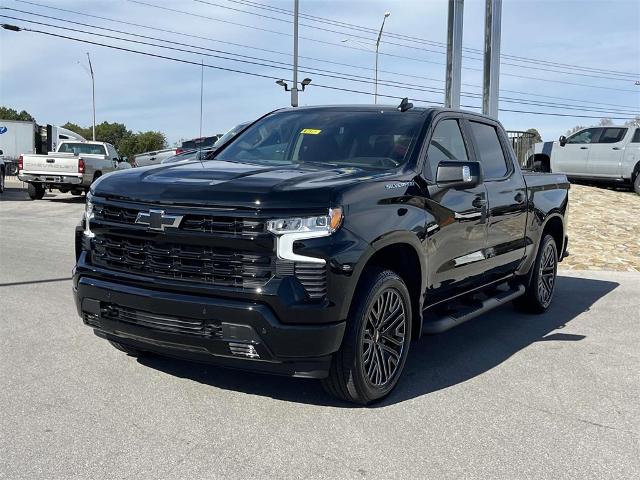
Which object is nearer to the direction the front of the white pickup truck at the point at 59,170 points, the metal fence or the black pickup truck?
the metal fence

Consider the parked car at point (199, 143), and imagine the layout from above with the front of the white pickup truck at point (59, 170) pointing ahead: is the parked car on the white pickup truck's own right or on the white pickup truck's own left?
on the white pickup truck's own right

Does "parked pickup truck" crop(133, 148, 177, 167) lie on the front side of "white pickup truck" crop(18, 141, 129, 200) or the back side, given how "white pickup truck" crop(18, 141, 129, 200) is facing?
on the front side

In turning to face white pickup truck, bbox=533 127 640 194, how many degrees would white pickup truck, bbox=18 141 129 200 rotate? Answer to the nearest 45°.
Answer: approximately 45° to its right

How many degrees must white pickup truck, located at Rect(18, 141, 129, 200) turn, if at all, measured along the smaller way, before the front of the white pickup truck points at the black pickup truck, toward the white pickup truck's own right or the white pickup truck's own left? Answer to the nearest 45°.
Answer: approximately 135° to the white pickup truck's own right

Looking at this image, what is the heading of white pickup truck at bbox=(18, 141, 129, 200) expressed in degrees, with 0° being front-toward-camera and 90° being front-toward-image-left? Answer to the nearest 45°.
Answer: approximately 225°

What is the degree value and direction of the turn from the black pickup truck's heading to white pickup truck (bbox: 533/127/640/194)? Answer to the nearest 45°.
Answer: approximately 180°

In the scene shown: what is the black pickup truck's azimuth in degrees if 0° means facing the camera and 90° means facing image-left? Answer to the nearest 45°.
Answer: approximately 45°

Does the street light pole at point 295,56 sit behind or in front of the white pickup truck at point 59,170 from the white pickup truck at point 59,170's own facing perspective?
in front

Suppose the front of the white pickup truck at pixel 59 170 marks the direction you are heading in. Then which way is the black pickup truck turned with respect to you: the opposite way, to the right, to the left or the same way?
the opposite way

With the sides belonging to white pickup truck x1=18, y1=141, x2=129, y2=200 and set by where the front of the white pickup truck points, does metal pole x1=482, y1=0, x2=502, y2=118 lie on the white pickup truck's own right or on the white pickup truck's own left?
on the white pickup truck's own right
